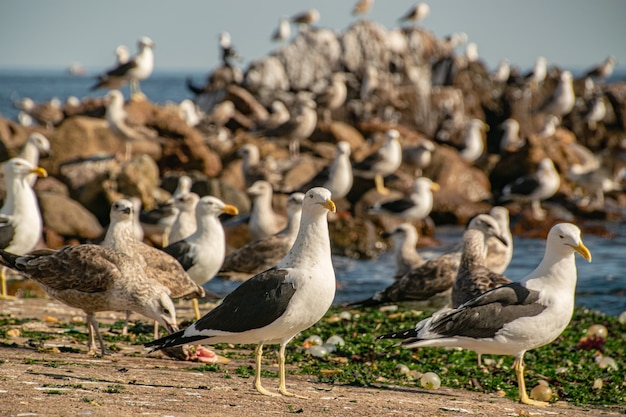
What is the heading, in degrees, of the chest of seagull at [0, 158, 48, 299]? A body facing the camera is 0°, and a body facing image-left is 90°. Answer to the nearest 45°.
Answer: approximately 270°

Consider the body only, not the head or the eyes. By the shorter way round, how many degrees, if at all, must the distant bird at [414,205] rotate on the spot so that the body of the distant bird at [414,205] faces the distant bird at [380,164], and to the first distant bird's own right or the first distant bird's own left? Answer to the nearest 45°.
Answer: approximately 90° to the first distant bird's own left

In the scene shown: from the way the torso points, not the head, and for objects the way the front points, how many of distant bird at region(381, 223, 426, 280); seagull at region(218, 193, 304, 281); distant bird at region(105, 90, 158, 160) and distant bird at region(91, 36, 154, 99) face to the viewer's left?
2

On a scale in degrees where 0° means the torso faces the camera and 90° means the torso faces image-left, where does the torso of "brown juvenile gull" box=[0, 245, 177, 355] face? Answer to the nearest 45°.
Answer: approximately 270°

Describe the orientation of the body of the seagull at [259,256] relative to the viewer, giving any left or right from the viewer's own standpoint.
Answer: facing to the right of the viewer

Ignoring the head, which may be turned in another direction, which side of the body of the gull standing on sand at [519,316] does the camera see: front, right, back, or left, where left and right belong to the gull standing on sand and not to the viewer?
right

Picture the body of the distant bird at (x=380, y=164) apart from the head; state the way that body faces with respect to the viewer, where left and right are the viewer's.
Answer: facing to the right of the viewer

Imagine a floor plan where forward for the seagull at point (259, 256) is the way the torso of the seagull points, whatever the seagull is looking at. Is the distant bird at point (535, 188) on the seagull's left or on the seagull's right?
on the seagull's left

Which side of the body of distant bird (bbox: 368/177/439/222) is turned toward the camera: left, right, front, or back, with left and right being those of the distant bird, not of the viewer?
right
